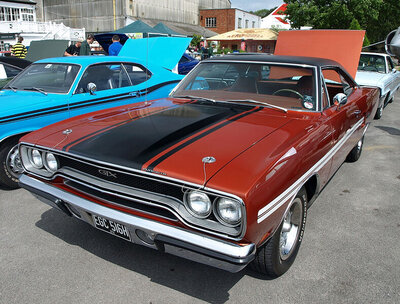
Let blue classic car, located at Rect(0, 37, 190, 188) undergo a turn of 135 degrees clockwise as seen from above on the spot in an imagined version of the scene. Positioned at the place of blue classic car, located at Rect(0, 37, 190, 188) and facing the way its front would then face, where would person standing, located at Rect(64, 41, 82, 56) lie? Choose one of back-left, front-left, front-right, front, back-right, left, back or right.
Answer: front

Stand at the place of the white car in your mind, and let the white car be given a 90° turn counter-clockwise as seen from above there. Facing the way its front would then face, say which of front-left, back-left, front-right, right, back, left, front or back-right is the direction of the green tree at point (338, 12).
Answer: back-left

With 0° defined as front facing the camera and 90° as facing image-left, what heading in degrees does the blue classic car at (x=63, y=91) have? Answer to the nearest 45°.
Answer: approximately 45°

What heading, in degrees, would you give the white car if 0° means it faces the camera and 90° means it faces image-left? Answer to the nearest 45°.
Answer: approximately 45°

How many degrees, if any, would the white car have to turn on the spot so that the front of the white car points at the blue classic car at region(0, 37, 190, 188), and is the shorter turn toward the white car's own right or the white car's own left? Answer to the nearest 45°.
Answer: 0° — it already faces it

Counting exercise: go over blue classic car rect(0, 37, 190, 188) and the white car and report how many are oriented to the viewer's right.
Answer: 0

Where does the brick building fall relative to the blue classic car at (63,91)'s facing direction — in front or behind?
behind

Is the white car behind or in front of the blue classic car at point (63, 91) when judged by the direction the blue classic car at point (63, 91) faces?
behind

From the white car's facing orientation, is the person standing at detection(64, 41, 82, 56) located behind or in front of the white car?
in front

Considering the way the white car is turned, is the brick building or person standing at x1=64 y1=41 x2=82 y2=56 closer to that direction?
the person standing
